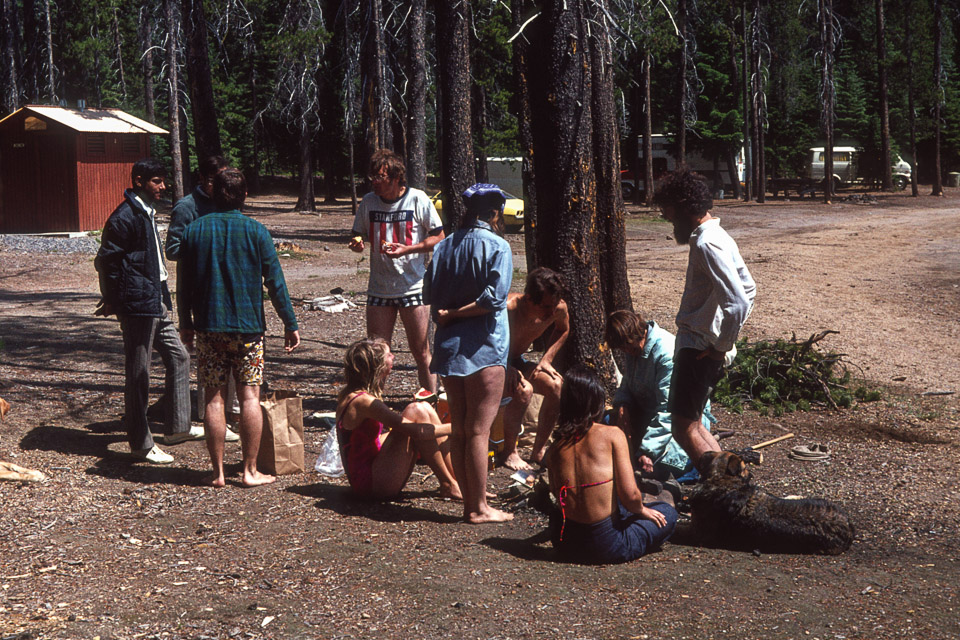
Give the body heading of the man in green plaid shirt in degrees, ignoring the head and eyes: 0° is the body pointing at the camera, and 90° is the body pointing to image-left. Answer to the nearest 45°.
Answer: approximately 180°

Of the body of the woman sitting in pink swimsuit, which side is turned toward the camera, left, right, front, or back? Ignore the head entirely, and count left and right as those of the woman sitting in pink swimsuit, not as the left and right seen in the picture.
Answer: right

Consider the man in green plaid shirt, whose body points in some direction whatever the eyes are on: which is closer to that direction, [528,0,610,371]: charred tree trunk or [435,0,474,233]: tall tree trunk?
the tall tree trunk

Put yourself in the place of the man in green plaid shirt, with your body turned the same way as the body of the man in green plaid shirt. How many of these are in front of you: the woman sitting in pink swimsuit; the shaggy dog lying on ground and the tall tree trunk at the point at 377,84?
1

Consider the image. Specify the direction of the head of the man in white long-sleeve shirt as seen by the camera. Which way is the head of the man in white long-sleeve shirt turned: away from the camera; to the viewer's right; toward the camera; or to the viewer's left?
to the viewer's left

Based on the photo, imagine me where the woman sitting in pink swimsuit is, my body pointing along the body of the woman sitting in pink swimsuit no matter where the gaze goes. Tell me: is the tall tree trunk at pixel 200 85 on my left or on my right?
on my left

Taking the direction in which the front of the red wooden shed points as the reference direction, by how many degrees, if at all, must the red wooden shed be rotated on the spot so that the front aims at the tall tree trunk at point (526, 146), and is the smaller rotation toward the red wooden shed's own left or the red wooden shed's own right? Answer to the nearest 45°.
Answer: approximately 45° to the red wooden shed's own left

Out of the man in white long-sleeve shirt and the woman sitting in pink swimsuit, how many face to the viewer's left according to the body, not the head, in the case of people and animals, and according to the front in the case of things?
1

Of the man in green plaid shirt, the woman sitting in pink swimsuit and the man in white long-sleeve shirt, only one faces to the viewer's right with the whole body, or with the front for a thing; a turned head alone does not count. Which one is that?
the woman sitting in pink swimsuit

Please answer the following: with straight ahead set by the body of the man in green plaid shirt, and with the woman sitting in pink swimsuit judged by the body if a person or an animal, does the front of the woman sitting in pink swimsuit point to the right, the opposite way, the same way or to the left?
to the right

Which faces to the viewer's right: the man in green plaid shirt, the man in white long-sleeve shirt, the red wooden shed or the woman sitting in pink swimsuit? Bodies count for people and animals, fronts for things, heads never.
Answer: the woman sitting in pink swimsuit

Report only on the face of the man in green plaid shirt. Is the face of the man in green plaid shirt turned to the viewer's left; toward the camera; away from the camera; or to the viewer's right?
away from the camera

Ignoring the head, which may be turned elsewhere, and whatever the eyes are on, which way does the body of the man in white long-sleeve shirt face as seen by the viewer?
to the viewer's left

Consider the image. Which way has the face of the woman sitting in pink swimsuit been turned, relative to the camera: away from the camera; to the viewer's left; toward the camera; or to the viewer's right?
to the viewer's right

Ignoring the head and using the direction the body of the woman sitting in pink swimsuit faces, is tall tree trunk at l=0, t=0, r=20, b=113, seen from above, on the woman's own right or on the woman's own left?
on the woman's own left

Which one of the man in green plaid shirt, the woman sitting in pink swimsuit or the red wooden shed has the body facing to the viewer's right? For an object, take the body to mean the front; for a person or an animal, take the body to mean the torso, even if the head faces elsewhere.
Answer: the woman sitting in pink swimsuit
